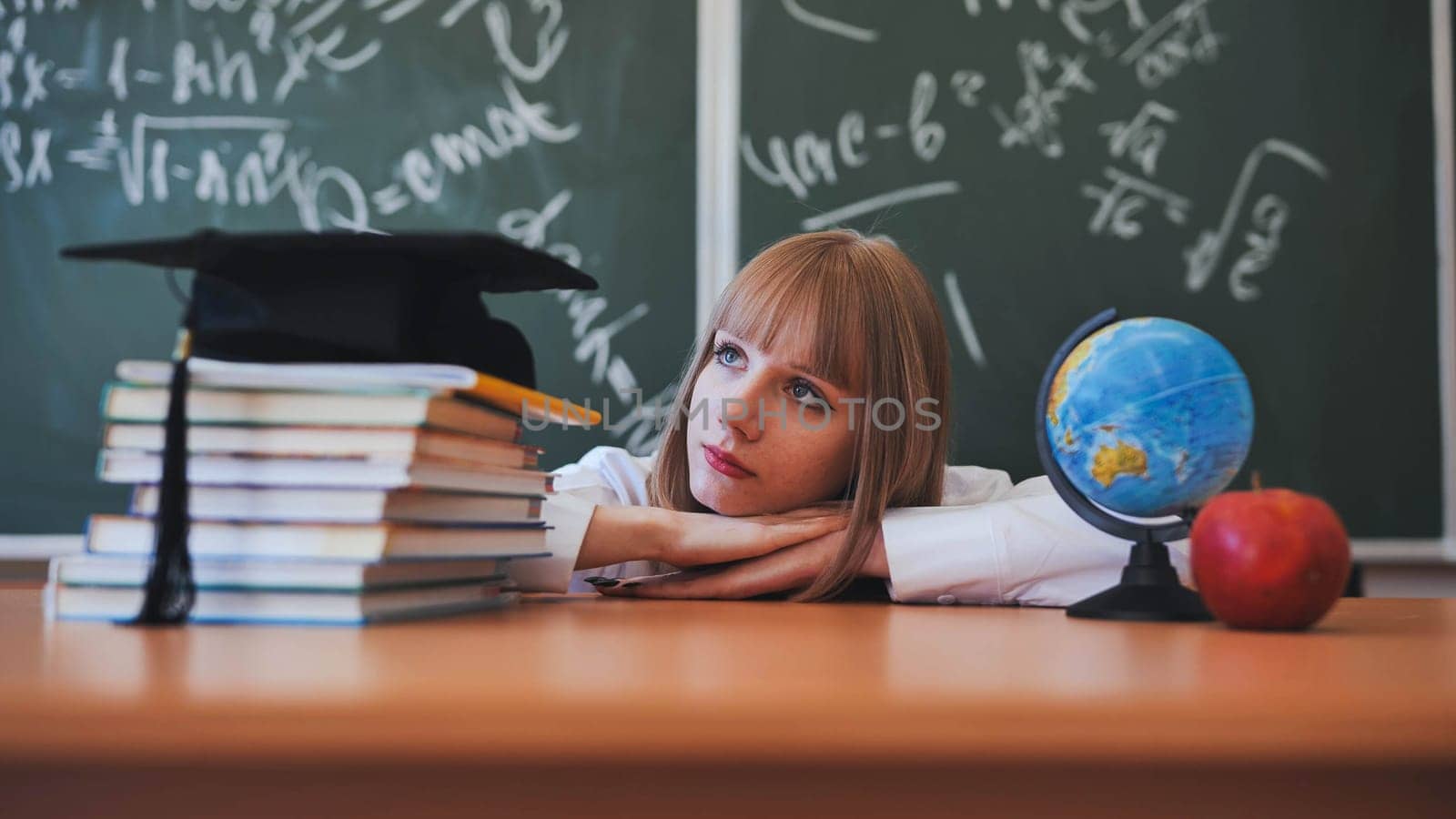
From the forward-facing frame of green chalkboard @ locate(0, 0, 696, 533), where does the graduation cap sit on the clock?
The graduation cap is roughly at 12 o'clock from the green chalkboard.

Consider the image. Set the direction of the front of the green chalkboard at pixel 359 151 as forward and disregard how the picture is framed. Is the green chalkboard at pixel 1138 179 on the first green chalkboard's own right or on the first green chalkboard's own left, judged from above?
on the first green chalkboard's own left

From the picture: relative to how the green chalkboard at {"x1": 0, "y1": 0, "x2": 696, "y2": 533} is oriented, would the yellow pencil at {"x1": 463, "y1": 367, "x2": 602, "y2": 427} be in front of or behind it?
in front

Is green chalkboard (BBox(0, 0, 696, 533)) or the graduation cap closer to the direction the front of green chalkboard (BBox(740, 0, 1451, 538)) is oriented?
the graduation cap

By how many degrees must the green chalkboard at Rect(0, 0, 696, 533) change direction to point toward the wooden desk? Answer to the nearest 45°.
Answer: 0° — it already faces it

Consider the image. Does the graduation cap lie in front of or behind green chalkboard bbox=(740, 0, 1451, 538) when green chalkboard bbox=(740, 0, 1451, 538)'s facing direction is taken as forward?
in front

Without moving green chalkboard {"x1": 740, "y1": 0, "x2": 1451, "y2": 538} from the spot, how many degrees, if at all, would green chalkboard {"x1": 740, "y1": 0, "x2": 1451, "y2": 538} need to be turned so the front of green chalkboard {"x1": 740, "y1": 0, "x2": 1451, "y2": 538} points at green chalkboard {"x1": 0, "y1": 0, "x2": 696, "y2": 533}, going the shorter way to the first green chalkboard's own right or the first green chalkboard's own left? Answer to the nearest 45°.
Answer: approximately 90° to the first green chalkboard's own right

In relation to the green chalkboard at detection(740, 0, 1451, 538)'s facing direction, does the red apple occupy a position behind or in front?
in front

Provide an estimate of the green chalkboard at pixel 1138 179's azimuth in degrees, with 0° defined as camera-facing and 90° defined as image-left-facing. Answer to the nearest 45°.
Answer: approximately 0°

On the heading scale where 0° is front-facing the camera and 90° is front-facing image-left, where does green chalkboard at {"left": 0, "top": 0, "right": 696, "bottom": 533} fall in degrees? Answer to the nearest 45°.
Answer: approximately 0°

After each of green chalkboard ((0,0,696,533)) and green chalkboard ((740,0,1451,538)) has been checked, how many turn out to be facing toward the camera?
2

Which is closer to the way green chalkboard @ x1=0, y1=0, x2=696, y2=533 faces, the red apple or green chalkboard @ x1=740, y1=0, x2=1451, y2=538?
the red apple
